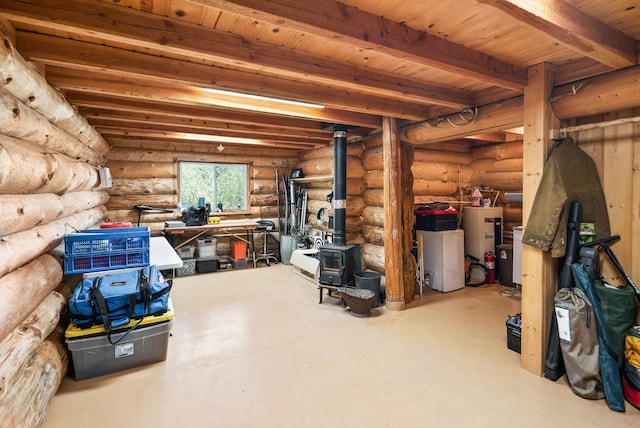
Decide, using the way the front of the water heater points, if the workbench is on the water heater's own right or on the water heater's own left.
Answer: on the water heater's own right

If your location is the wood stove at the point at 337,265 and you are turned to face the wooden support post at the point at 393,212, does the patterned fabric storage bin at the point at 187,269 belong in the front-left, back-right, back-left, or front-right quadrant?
back-left

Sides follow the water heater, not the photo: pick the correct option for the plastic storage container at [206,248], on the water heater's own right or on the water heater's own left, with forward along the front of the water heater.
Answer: on the water heater's own right

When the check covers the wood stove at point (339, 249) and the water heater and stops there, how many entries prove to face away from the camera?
0

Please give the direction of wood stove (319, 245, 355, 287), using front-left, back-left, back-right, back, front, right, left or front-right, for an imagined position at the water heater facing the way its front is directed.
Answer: right

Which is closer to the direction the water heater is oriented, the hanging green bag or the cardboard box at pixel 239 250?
the hanging green bag

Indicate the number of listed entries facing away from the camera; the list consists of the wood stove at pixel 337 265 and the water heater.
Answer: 0

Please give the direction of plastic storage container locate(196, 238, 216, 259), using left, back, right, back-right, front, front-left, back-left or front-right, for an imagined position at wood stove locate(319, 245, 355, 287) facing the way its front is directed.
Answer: right

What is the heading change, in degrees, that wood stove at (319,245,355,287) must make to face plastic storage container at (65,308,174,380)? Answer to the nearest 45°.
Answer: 0° — it already faces it

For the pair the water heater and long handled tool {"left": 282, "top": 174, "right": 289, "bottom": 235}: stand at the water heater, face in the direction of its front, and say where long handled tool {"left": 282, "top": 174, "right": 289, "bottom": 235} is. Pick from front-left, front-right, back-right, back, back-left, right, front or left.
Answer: back-right

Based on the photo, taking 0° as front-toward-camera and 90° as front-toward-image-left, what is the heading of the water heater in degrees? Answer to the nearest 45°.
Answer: approximately 315°

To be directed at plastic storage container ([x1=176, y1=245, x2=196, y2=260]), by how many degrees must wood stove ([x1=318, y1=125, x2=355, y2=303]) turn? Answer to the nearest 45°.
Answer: approximately 90° to its right

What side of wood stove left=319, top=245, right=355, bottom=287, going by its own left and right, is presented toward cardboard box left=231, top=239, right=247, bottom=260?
right

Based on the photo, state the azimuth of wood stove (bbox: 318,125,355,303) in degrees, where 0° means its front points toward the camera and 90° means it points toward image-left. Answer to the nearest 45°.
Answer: approximately 45°
